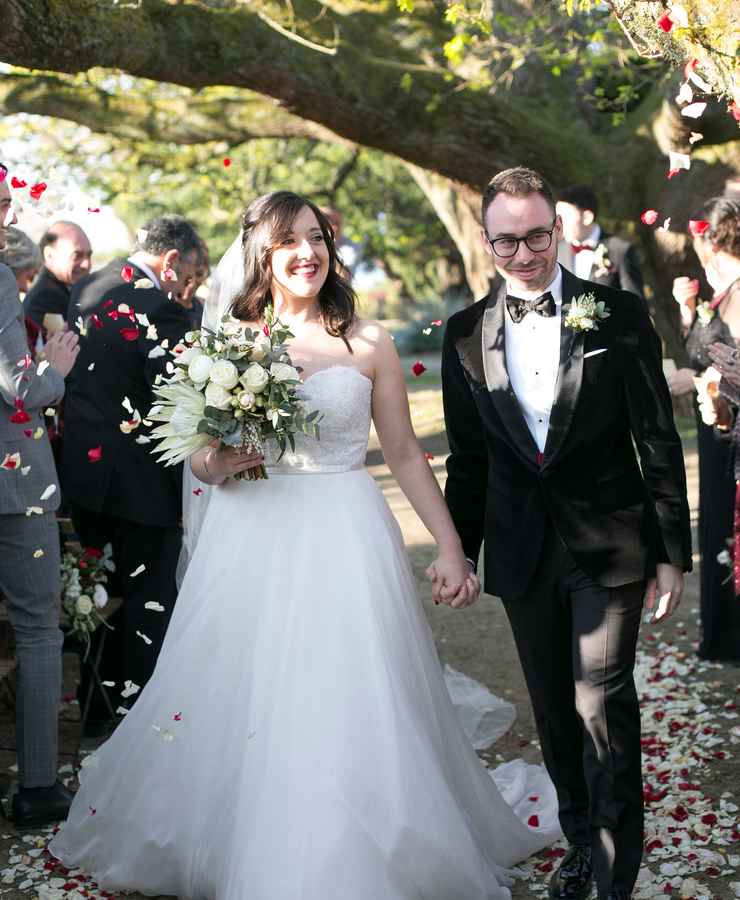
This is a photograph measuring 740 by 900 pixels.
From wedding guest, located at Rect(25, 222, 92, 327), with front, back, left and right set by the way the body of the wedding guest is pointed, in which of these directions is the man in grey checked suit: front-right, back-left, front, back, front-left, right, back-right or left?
right

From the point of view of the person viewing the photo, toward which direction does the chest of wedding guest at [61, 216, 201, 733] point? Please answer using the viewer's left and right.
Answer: facing away from the viewer and to the right of the viewer

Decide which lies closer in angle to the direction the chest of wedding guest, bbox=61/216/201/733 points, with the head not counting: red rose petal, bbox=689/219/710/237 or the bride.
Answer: the red rose petal

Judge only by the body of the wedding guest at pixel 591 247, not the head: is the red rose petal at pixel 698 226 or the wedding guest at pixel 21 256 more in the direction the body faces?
the wedding guest

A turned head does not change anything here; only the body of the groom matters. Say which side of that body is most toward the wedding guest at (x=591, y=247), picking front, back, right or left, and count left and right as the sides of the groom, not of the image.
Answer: back

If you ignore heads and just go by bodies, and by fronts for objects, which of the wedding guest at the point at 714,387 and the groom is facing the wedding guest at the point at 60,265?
the wedding guest at the point at 714,387

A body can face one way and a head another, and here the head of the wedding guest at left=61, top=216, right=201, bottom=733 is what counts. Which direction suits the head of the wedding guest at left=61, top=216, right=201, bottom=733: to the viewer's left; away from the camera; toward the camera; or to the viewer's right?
to the viewer's right

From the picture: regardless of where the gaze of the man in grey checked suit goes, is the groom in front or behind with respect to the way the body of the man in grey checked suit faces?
in front

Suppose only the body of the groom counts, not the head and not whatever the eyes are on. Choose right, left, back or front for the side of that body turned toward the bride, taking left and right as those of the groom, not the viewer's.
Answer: right

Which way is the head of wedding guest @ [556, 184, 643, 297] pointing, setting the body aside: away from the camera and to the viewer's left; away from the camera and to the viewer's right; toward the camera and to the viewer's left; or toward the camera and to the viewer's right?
toward the camera and to the viewer's left

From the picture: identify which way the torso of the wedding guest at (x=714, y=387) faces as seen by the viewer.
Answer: to the viewer's left

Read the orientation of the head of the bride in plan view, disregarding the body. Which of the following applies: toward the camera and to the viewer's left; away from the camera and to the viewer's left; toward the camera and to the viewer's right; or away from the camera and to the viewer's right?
toward the camera and to the viewer's right

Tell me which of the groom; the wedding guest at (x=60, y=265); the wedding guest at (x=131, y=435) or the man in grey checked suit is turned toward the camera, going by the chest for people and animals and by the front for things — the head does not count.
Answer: the groom

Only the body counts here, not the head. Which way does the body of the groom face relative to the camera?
toward the camera
